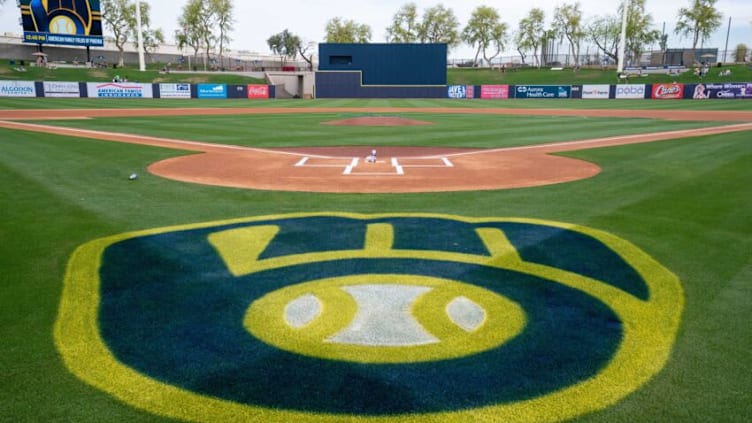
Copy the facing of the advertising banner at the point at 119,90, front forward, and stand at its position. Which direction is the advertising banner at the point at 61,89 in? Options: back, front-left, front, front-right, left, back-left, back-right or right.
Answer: right

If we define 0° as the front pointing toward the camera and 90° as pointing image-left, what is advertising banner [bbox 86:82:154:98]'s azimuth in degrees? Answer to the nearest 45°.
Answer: approximately 0°

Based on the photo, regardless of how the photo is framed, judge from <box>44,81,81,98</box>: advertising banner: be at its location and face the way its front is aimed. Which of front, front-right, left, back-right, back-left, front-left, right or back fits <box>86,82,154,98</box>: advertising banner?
left

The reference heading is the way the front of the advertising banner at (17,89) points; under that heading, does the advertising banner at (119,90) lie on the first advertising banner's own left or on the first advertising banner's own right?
on the first advertising banner's own left

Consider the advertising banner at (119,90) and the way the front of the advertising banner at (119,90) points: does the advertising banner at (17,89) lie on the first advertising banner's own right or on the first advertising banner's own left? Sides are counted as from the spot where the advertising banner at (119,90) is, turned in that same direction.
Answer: on the first advertising banner's own right

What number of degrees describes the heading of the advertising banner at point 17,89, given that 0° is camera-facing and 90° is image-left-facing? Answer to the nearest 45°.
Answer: approximately 0°

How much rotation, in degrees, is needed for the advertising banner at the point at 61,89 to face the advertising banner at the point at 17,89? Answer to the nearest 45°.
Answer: approximately 90° to its right
